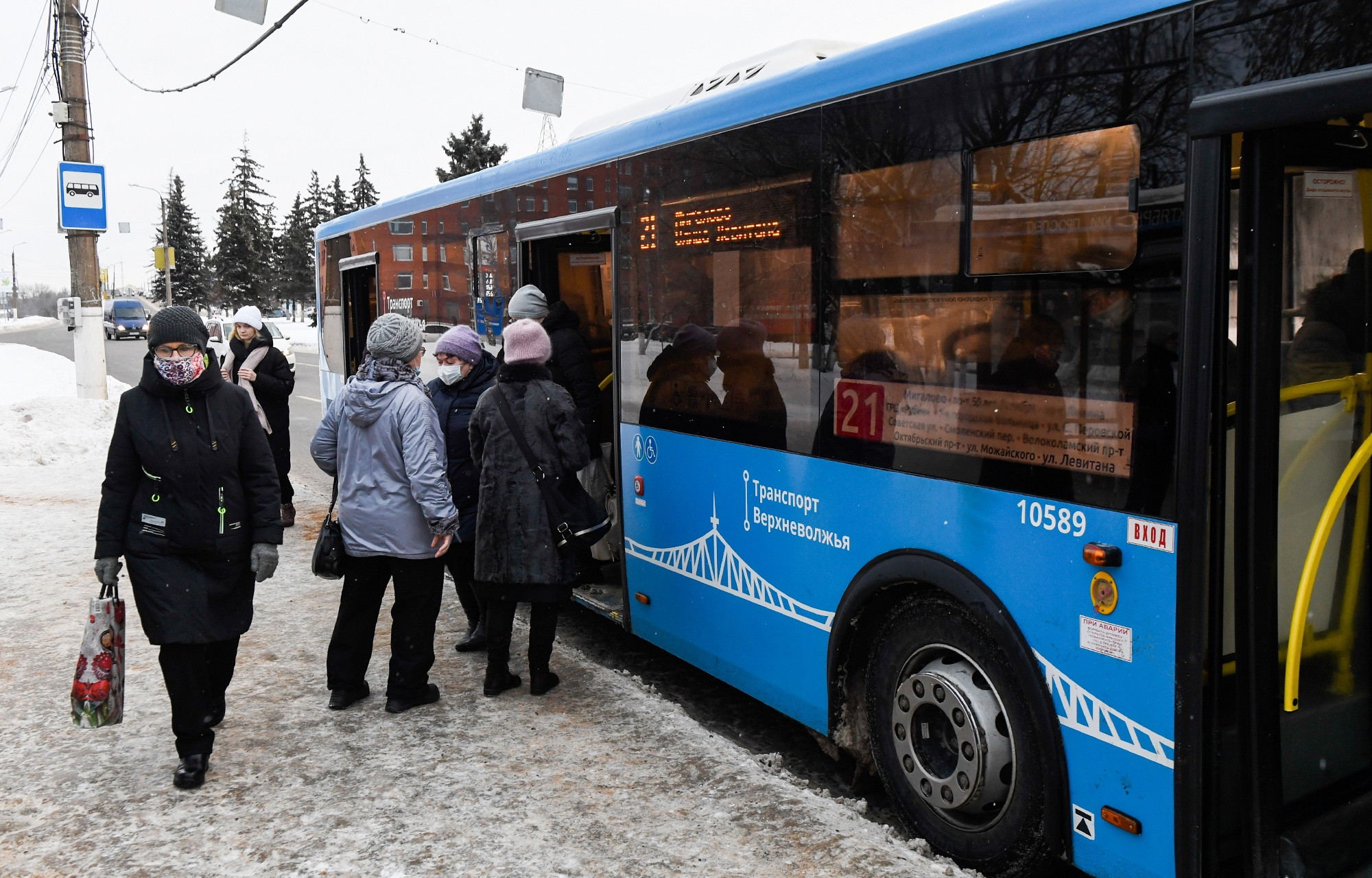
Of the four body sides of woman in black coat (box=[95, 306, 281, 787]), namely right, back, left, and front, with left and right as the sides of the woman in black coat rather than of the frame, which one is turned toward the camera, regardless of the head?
front

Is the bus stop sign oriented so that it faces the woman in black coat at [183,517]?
yes

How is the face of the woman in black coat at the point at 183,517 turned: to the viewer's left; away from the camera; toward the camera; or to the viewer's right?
toward the camera

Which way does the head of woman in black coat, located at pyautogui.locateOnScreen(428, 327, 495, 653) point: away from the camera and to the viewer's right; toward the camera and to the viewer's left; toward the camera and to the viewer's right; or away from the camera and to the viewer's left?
toward the camera and to the viewer's left

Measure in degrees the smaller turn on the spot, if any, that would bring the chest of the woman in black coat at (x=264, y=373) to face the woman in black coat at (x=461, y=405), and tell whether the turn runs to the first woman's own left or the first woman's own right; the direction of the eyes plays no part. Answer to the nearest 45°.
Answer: approximately 45° to the first woman's own left

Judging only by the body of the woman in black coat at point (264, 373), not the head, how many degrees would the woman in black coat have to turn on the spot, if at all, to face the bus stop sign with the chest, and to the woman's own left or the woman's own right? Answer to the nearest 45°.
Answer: approximately 135° to the woman's own right

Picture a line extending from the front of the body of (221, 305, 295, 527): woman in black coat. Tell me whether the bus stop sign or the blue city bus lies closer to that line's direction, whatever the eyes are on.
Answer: the blue city bus

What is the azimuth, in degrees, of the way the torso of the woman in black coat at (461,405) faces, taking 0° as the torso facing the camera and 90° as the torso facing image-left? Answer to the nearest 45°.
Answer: approximately 45°
